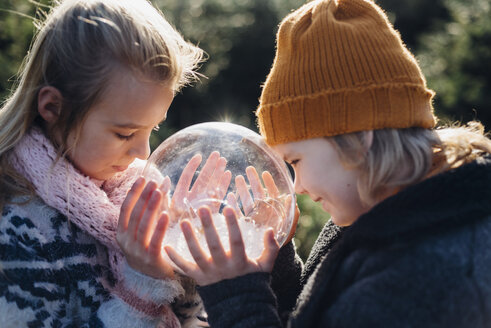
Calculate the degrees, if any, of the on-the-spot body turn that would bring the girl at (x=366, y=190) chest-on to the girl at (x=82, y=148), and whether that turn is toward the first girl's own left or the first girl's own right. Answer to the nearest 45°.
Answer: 0° — they already face them

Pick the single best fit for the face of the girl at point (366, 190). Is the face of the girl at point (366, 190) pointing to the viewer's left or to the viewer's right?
to the viewer's left

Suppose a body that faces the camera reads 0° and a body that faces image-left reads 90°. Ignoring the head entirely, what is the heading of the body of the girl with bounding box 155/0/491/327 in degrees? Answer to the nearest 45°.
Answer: approximately 90°
